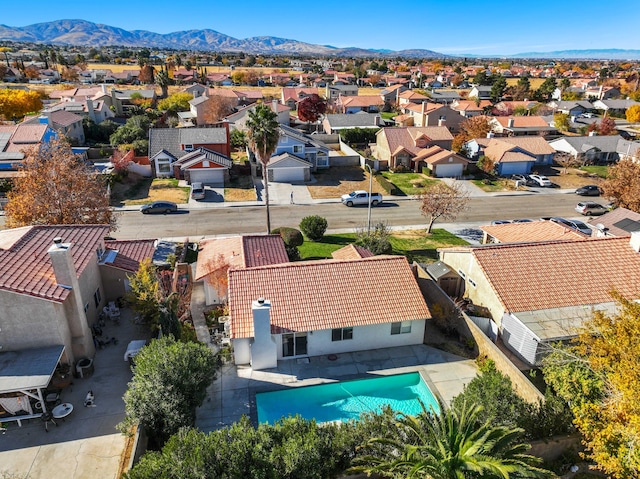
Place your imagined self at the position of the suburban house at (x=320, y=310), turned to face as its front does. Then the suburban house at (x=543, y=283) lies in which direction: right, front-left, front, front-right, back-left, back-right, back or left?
right

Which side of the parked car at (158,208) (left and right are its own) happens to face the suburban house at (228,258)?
left

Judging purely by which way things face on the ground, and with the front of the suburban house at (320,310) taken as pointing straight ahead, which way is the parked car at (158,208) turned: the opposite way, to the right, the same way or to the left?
to the left

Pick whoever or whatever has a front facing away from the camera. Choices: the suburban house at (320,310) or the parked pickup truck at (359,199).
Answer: the suburban house

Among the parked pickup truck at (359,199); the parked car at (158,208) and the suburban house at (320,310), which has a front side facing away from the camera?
the suburban house

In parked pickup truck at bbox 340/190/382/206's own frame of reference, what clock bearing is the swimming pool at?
The swimming pool is roughly at 9 o'clock from the parked pickup truck.

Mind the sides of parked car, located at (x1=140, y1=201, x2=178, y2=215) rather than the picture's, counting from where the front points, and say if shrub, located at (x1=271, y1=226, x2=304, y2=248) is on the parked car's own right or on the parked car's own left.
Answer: on the parked car's own left

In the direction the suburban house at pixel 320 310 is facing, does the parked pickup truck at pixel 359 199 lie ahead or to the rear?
ahead

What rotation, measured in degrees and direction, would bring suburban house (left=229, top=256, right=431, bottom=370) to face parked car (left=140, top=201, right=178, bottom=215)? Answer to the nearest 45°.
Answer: approximately 45° to its left

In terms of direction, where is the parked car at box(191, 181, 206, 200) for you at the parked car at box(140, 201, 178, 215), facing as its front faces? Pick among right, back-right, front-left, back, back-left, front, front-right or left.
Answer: back-right

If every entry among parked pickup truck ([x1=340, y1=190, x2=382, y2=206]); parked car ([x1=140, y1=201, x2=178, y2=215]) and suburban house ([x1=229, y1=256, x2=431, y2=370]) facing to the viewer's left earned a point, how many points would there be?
2

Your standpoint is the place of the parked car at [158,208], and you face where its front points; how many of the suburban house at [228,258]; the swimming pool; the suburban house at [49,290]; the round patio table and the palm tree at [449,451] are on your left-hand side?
5

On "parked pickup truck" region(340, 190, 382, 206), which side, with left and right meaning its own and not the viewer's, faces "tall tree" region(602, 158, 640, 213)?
back

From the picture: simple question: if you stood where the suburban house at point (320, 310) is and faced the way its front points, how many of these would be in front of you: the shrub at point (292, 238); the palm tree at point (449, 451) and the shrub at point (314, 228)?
2

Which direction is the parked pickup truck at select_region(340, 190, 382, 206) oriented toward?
to the viewer's left

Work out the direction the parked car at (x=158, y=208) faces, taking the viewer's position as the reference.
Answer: facing to the left of the viewer

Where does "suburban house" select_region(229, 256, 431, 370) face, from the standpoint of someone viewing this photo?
facing away from the viewer

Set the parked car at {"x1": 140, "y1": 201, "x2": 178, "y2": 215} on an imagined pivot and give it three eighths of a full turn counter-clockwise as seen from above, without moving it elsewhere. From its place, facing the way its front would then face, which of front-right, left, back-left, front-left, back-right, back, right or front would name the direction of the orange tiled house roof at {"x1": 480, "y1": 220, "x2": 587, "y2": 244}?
front
